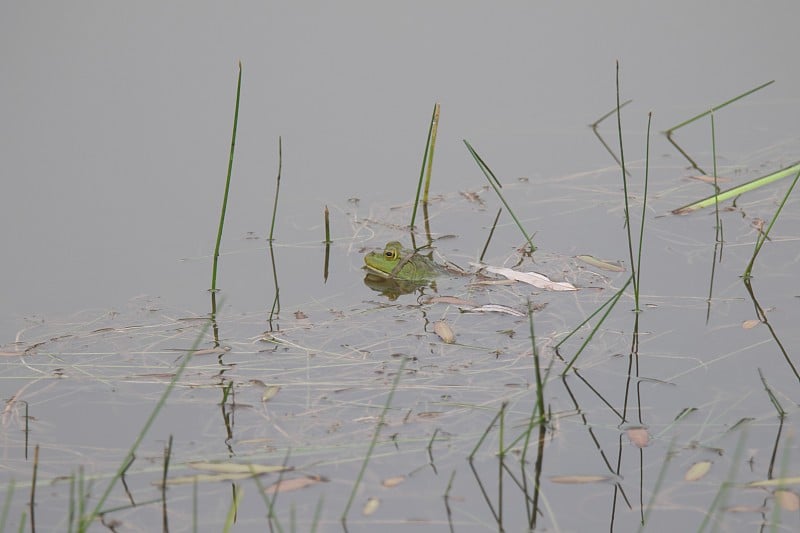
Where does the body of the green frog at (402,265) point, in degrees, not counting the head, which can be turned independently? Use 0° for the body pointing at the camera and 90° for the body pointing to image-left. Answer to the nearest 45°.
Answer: approximately 90°

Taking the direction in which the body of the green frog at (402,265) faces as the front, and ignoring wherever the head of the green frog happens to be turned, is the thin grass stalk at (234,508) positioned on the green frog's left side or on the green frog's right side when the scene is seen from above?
on the green frog's left side

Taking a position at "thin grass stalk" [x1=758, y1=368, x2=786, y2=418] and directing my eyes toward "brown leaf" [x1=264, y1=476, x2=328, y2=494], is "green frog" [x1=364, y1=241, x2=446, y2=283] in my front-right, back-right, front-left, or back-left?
front-right

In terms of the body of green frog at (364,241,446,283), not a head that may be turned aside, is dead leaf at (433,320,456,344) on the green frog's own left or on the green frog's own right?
on the green frog's own left

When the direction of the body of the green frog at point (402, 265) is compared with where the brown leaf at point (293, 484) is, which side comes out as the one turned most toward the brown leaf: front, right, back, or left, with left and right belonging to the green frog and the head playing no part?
left

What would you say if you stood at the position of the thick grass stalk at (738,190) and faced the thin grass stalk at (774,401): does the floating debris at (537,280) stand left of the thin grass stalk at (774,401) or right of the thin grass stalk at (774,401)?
right

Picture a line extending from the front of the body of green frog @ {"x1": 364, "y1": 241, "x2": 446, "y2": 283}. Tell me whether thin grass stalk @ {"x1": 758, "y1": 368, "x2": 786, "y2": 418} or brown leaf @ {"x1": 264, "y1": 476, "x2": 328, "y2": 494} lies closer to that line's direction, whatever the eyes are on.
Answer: the brown leaf

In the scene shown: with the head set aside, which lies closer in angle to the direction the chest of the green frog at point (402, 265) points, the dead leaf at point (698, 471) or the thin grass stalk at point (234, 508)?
the thin grass stalk

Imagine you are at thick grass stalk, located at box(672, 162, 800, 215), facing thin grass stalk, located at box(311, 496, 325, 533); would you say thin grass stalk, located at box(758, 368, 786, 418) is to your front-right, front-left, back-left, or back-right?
front-left

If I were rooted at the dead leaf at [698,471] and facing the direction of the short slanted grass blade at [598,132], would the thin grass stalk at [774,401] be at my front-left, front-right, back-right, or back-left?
front-right

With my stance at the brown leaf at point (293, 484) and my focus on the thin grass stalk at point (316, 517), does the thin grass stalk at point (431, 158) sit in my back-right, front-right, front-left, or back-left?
back-left

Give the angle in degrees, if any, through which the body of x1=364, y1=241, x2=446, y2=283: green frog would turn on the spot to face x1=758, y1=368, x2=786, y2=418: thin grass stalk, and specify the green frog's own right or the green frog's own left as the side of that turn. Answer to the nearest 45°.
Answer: approximately 135° to the green frog's own left

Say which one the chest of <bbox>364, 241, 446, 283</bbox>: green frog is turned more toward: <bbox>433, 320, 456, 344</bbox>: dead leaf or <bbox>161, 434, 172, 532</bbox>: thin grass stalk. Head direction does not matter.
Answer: the thin grass stalk

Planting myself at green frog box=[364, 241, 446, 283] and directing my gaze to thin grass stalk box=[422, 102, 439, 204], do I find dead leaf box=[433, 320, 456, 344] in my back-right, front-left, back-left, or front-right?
back-right
